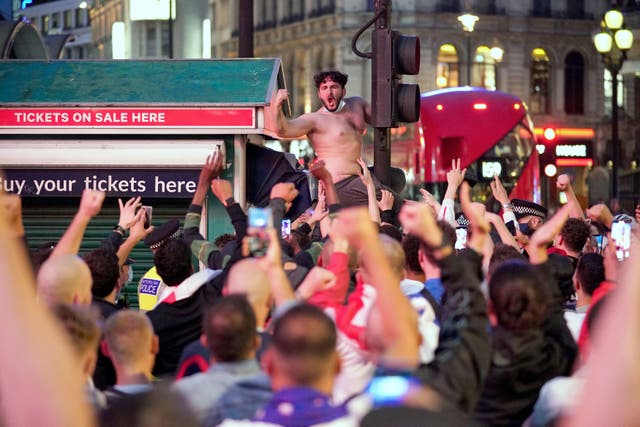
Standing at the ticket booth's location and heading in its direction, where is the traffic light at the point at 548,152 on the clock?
The traffic light is roughly at 7 o'clock from the ticket booth.

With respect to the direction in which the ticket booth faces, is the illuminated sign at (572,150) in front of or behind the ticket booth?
behind

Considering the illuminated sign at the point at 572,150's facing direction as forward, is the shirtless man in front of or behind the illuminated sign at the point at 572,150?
in front

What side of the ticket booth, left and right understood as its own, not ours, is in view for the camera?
front

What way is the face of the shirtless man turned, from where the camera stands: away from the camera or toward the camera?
toward the camera

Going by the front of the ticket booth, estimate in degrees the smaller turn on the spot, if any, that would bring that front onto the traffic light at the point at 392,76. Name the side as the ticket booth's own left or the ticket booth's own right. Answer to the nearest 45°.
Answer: approximately 90° to the ticket booth's own left

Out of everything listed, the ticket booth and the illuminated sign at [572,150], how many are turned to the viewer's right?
0
